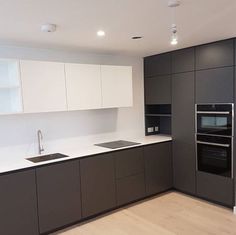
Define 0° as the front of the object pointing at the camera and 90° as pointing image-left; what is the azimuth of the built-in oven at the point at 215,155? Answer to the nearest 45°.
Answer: approximately 45°

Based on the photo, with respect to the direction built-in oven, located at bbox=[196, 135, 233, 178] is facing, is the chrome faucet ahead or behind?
ahead

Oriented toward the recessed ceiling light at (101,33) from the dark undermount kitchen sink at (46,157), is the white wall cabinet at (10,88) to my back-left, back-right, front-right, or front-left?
back-right

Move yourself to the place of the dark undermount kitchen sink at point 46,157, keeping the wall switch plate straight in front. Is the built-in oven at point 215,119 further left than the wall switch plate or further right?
right

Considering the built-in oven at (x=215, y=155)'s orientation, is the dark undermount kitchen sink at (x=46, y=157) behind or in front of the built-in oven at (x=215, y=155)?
in front

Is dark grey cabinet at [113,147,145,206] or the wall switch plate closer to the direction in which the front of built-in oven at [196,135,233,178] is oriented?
the dark grey cabinet

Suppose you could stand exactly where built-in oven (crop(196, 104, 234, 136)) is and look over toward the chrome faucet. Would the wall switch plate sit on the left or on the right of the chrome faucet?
right

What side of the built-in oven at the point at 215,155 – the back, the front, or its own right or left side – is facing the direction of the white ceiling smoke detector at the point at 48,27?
front

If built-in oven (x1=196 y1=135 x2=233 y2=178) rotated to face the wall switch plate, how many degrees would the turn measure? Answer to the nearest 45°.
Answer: approximately 90° to its right

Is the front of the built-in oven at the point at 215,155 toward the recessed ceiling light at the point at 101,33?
yes

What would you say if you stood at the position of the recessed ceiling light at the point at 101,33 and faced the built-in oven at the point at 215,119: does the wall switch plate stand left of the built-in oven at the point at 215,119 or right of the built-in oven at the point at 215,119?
left

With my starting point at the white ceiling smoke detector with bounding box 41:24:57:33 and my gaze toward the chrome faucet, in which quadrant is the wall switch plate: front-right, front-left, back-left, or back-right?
front-right

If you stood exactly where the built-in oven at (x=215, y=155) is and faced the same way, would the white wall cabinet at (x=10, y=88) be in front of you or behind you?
in front
